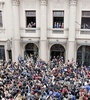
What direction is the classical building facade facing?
toward the camera
